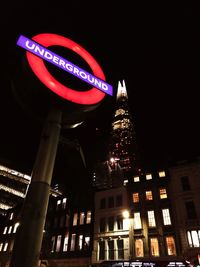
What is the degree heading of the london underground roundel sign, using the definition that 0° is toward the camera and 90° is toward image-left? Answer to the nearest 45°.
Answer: approximately 315°
